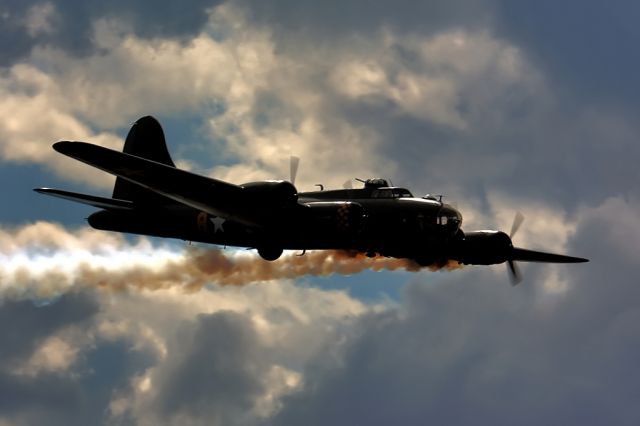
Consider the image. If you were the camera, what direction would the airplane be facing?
facing the viewer and to the right of the viewer
